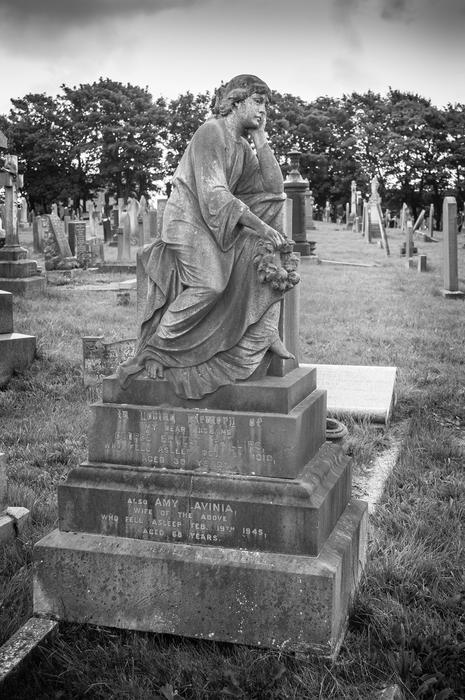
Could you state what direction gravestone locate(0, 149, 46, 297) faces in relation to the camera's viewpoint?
facing the viewer and to the right of the viewer

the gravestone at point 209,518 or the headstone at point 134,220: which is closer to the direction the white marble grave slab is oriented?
the gravestone

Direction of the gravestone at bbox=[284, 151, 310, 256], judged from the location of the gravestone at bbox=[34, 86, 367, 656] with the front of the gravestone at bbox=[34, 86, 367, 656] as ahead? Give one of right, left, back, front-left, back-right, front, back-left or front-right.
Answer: back

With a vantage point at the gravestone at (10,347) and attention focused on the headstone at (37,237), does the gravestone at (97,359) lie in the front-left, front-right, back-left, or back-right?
back-right

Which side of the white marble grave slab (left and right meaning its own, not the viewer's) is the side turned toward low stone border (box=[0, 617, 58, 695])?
front

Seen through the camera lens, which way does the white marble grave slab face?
facing the viewer

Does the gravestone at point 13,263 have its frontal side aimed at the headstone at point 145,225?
no

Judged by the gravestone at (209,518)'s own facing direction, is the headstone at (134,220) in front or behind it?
behind

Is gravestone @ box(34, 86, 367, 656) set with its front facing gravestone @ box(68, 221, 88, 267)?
no

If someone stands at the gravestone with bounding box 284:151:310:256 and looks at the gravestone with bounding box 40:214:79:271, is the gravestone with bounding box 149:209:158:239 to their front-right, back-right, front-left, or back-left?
front-right

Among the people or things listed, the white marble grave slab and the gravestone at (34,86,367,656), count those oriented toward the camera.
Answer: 2

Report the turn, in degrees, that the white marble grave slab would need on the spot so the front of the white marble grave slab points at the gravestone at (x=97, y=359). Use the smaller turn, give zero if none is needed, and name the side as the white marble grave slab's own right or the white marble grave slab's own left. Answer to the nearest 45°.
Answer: approximately 90° to the white marble grave slab's own right

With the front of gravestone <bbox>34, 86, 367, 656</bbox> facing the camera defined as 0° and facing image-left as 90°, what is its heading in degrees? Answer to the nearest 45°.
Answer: approximately 0°

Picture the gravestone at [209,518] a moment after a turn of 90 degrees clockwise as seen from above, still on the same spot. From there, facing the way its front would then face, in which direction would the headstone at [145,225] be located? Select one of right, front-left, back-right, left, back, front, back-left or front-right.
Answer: right

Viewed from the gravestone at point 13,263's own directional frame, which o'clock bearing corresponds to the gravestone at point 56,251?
the gravestone at point 56,251 is roughly at 8 o'clock from the gravestone at point 13,263.

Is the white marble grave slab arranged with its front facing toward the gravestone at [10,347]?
no
